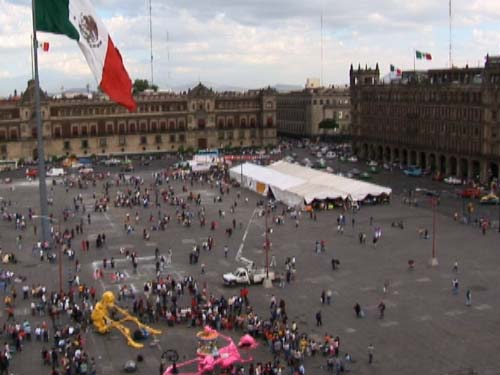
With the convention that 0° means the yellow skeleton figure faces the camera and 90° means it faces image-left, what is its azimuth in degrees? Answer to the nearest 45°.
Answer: approximately 315°

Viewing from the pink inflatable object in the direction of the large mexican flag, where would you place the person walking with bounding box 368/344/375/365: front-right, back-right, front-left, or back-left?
back-right
